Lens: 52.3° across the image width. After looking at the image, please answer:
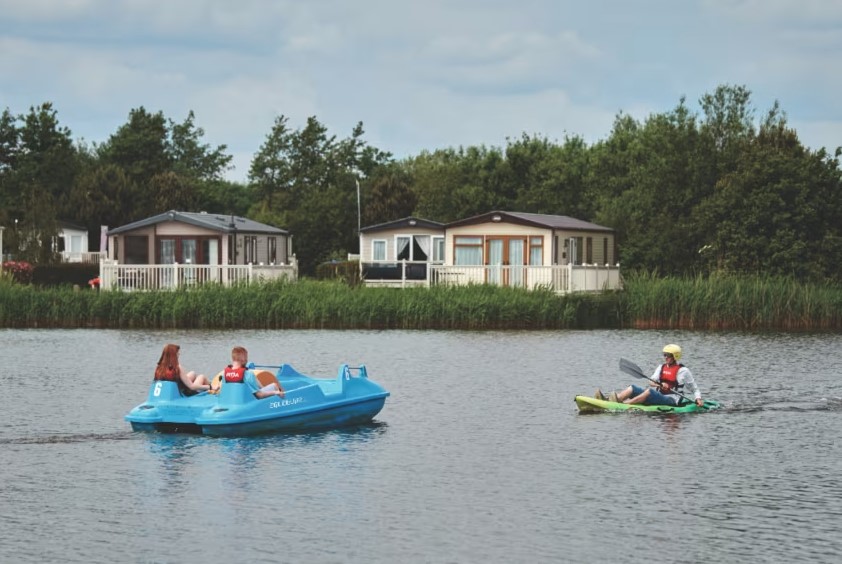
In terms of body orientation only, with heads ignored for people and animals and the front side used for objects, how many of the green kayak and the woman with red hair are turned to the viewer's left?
1

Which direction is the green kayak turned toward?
to the viewer's left

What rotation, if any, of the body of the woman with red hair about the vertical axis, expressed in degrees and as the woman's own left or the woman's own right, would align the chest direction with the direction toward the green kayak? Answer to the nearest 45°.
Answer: approximately 45° to the woman's own right

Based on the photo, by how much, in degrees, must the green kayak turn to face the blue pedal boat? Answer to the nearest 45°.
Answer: approximately 45° to its left

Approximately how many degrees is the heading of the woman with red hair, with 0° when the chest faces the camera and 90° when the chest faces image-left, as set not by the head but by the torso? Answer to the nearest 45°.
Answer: approximately 225°

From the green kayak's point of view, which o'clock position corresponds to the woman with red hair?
The woman with red hair is roughly at 11 o'clock from the green kayak.

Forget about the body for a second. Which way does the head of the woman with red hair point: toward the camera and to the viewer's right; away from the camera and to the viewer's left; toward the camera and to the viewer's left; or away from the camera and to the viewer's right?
away from the camera and to the viewer's right
